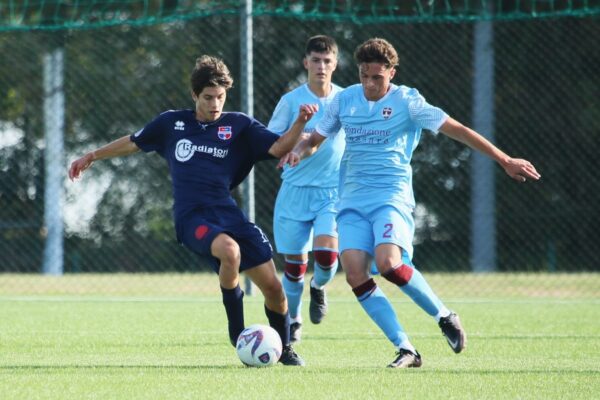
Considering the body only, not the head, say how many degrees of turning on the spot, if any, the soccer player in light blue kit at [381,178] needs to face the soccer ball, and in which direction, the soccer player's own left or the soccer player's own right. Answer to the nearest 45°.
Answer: approximately 45° to the soccer player's own right

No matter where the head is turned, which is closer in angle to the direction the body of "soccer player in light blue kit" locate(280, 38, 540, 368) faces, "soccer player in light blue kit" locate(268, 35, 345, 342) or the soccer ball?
the soccer ball

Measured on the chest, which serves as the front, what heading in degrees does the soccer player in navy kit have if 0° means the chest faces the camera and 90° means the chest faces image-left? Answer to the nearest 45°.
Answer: approximately 0°

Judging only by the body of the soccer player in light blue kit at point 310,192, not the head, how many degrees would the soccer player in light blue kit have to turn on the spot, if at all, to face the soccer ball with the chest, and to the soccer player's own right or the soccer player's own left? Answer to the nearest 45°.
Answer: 0° — they already face it

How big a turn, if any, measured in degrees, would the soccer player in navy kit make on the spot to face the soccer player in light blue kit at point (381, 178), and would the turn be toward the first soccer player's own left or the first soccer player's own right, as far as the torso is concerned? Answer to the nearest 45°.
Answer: approximately 90° to the first soccer player's own left

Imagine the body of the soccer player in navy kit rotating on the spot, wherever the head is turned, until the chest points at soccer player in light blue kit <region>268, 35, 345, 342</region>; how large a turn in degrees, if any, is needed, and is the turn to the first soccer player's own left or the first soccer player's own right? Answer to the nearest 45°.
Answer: approximately 135° to the first soccer player's own left
